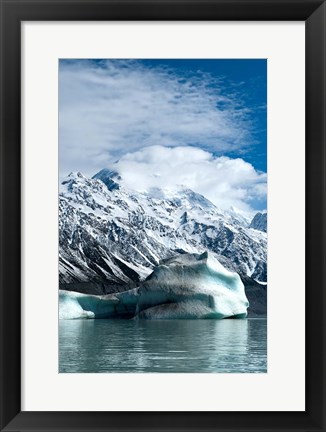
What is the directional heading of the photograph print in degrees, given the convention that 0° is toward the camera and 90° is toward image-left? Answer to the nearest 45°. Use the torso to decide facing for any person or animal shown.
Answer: approximately 0°
